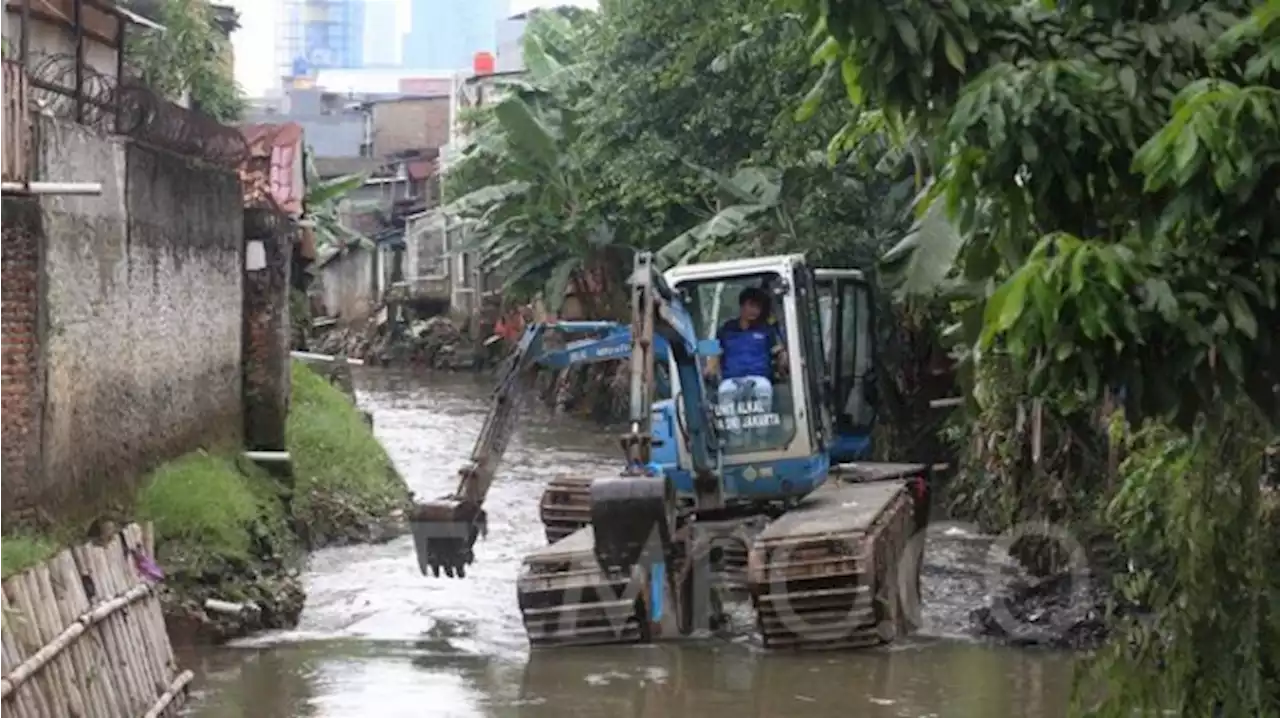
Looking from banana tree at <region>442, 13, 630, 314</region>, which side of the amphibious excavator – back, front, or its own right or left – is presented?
back

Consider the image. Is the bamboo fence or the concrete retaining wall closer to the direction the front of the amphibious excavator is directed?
the bamboo fence

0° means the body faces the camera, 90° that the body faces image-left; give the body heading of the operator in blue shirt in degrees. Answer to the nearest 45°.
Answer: approximately 0°

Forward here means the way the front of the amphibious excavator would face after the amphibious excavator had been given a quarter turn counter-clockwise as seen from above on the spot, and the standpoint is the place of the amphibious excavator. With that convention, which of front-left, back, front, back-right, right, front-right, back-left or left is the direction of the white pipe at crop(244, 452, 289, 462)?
back-left

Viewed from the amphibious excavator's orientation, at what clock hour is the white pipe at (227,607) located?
The white pipe is roughly at 3 o'clock from the amphibious excavator.

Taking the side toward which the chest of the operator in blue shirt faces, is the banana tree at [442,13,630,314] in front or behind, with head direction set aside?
behind

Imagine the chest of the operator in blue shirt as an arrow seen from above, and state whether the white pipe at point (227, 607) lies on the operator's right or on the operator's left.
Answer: on the operator's right

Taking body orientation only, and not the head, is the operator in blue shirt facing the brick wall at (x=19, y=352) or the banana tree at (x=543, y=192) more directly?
the brick wall

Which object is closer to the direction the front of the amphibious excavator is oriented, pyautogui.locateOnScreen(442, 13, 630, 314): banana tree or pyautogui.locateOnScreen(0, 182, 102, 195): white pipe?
the white pipe

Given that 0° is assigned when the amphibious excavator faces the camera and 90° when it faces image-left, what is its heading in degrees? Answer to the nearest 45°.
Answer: approximately 0°

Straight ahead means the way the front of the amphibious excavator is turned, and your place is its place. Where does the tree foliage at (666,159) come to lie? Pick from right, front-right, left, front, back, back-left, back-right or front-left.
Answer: back

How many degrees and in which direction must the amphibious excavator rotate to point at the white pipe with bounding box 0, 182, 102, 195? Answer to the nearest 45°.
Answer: approximately 90° to its right
